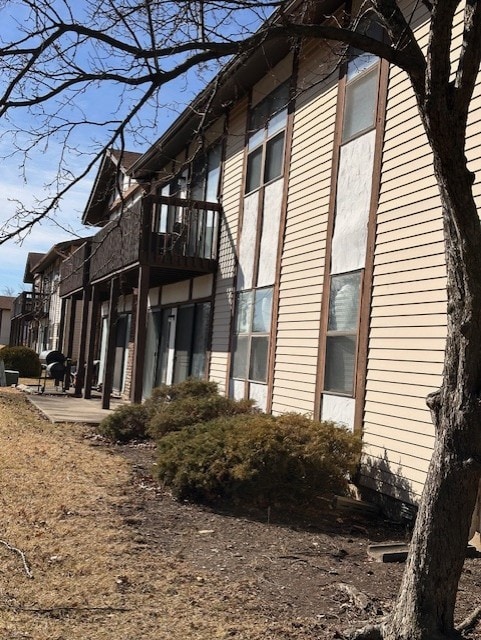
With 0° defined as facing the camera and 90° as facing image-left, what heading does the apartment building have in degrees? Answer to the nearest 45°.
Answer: approximately 45°

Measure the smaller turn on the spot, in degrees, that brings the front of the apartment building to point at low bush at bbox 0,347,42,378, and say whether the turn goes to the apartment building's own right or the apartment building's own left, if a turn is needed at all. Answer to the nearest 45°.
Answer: approximately 90° to the apartment building's own right
